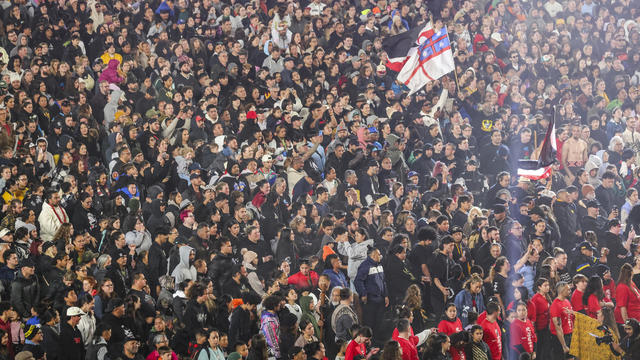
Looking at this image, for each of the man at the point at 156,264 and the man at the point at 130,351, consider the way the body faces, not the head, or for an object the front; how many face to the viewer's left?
0

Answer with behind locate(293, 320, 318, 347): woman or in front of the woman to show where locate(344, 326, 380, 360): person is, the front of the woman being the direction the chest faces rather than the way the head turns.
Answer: in front

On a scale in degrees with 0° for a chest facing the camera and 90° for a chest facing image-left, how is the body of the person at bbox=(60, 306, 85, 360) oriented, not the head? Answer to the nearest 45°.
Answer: approximately 315°

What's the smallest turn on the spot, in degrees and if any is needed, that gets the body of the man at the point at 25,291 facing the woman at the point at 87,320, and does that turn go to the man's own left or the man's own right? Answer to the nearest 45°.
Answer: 0° — they already face them

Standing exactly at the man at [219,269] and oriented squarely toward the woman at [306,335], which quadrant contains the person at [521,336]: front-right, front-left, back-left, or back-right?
front-left

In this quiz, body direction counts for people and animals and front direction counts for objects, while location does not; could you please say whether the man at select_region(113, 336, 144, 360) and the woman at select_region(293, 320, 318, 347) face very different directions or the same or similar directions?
same or similar directions

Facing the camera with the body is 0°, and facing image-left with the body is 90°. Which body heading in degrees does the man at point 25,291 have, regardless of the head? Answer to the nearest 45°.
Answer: approximately 315°

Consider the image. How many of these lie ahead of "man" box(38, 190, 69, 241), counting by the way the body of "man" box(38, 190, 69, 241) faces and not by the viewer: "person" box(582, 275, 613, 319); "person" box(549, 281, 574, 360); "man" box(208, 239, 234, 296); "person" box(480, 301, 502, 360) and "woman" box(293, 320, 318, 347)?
5

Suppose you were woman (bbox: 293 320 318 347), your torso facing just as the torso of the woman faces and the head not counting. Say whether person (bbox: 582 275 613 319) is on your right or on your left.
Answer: on your left

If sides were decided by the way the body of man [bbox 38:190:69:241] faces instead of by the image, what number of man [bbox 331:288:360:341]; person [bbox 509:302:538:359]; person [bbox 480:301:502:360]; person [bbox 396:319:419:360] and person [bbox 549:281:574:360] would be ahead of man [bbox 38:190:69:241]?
5

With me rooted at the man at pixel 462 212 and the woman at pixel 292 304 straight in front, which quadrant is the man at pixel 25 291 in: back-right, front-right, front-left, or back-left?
front-right

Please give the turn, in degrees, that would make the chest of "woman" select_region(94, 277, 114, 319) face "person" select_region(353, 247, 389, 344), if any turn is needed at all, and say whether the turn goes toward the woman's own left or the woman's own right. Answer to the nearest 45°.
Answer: approximately 45° to the woman's own left

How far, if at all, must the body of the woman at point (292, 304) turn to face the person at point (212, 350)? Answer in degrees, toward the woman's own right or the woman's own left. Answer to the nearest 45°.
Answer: approximately 90° to the woman's own right
